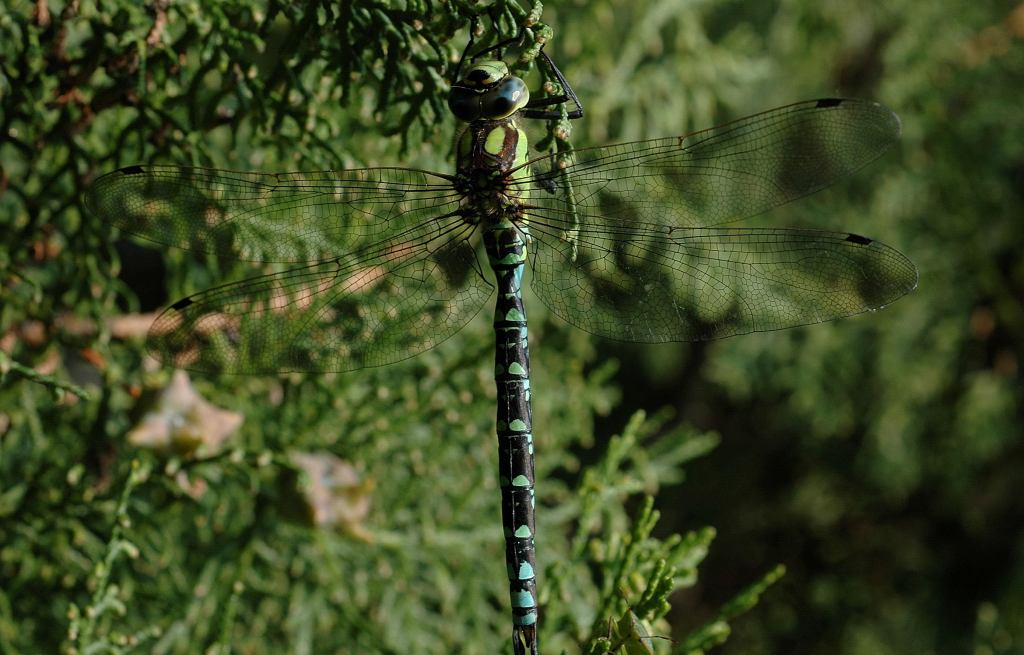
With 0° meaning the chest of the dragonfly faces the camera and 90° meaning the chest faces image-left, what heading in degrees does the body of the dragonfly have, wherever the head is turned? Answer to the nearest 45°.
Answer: approximately 180°
